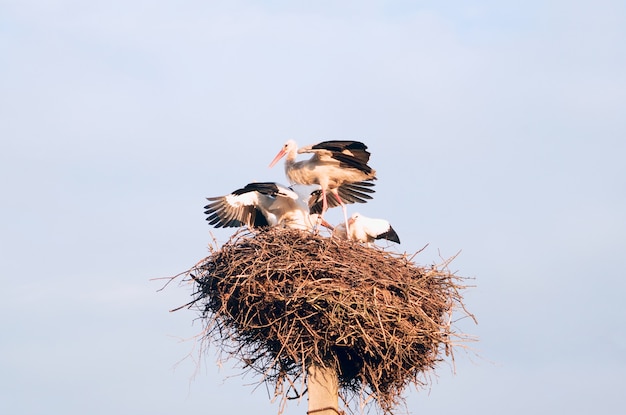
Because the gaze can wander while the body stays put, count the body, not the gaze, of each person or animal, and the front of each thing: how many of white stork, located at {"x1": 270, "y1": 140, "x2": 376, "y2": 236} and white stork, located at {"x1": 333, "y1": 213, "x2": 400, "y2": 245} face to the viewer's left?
2

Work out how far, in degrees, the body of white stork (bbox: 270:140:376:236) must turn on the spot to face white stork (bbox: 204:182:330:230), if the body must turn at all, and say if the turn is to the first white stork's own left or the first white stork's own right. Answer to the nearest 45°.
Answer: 0° — it already faces it

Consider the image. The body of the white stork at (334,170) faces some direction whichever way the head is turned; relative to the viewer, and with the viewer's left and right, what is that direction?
facing to the left of the viewer

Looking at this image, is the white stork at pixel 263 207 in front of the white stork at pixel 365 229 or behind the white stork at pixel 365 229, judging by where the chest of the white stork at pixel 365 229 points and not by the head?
in front

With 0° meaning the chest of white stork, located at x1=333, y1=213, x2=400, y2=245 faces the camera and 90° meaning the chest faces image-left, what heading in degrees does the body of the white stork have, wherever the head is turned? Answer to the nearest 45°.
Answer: approximately 90°
